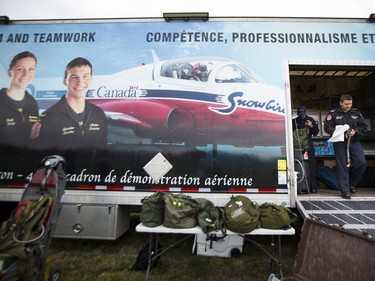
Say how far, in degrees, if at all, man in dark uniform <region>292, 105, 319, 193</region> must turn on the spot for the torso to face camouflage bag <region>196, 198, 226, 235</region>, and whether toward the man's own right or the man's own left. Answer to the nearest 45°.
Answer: approximately 45° to the man's own right

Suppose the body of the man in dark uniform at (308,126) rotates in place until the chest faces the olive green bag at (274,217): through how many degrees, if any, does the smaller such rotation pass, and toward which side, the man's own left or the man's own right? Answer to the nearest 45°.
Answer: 0° — they already face it

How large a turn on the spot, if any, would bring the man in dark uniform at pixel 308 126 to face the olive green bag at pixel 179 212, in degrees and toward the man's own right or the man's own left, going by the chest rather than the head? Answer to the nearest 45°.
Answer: approximately 45° to the man's own right

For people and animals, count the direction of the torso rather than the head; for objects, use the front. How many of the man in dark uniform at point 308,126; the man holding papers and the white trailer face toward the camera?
2

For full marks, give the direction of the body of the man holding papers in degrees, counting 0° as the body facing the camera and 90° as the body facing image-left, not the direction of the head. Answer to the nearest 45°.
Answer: approximately 0°

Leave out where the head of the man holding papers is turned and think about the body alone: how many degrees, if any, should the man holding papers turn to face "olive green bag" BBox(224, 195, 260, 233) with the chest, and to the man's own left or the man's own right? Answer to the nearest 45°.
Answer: approximately 45° to the man's own right
